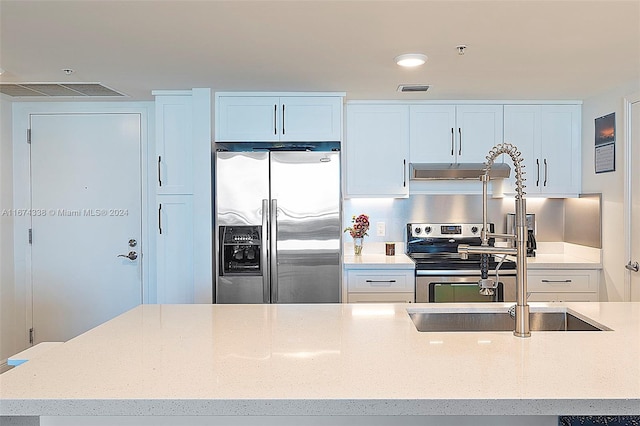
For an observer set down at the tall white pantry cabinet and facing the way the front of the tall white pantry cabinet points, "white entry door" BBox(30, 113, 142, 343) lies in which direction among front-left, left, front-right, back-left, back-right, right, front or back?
back-right

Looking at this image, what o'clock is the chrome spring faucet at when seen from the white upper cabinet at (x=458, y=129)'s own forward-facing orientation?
The chrome spring faucet is roughly at 12 o'clock from the white upper cabinet.

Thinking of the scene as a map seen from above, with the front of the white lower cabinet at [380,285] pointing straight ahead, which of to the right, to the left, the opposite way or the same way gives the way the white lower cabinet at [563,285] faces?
the same way

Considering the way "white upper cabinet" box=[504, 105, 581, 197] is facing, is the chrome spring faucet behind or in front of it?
in front

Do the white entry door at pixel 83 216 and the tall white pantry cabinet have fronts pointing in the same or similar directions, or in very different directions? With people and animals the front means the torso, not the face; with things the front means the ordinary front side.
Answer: same or similar directions

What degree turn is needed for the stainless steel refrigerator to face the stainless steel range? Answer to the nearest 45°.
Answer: approximately 90° to its left

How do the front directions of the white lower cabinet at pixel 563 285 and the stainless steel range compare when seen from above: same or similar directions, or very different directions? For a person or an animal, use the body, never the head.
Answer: same or similar directions

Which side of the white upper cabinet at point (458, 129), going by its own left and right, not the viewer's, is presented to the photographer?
front

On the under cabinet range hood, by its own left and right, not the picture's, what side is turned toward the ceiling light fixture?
front

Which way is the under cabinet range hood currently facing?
toward the camera
